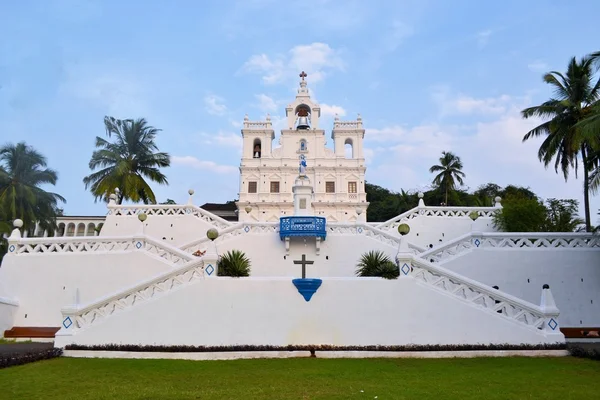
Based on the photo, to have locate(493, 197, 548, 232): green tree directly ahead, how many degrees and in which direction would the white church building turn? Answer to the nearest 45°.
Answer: approximately 135° to its left

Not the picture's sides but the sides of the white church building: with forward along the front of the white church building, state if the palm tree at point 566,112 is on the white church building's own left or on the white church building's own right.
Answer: on the white church building's own left

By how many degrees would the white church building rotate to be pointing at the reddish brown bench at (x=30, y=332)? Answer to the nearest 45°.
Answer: approximately 90° to its right

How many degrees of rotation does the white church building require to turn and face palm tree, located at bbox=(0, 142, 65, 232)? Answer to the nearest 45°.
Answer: approximately 135° to its right

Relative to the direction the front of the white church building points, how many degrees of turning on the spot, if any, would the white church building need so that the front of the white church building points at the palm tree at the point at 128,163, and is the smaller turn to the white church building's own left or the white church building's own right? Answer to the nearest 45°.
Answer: approximately 135° to the white church building's own right

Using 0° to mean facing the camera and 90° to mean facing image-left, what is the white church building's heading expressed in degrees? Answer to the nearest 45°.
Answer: approximately 0°

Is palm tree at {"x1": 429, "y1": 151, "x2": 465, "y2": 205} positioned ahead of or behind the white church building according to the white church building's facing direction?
behind
